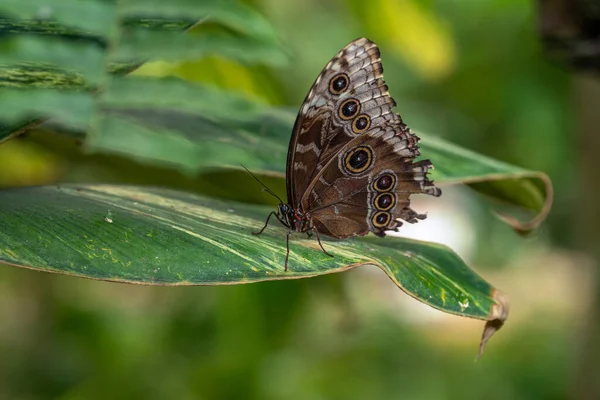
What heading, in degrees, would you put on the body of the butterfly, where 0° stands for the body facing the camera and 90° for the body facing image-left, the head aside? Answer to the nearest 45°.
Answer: approximately 90°
